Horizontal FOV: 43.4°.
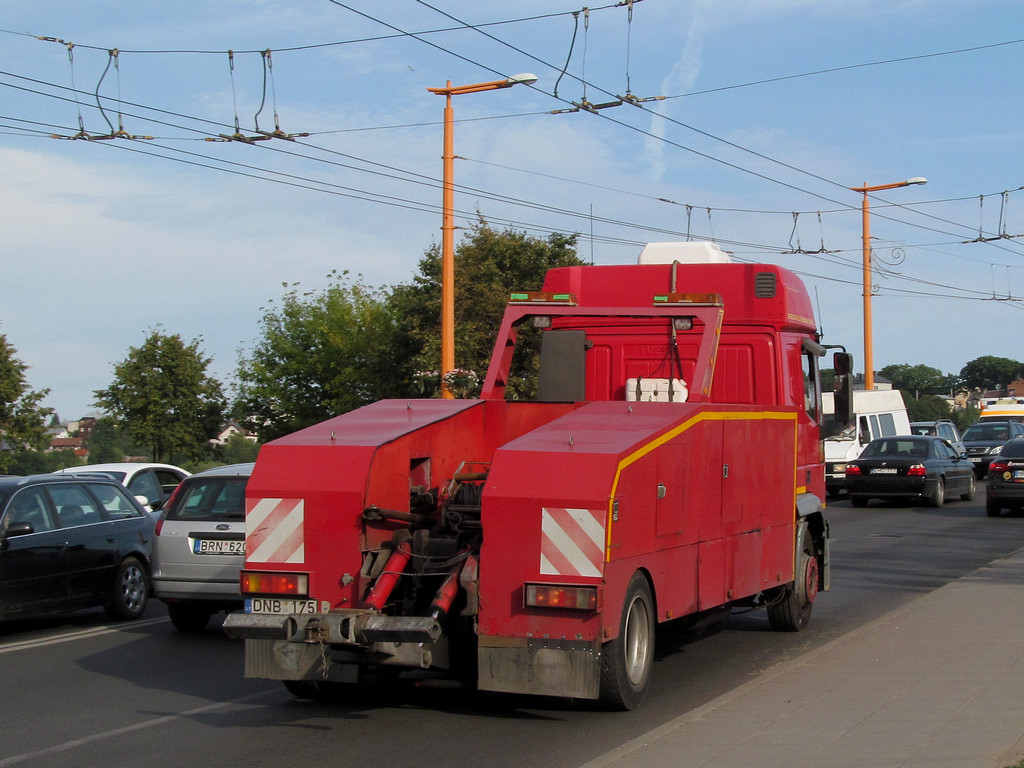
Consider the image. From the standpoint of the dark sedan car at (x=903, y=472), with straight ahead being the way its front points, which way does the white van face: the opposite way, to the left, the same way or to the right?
the opposite way

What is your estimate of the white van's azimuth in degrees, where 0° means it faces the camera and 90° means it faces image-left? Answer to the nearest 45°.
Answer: approximately 45°

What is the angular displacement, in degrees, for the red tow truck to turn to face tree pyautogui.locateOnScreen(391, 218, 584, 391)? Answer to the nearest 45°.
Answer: approximately 45° to its left

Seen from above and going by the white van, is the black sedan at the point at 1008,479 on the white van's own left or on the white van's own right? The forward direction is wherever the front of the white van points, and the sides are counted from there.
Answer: on the white van's own left

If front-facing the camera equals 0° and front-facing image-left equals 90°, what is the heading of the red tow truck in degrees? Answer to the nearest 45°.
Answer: approximately 225°

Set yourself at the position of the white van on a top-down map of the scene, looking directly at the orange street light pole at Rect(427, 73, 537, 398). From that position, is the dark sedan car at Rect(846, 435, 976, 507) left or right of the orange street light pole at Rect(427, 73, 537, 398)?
left

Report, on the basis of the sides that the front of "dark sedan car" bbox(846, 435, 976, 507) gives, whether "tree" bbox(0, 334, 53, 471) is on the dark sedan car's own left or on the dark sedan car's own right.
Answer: on the dark sedan car's own left

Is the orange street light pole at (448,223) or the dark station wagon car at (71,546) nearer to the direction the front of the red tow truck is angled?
the orange street light pole

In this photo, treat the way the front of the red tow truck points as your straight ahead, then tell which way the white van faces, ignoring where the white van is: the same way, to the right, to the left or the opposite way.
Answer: the opposite way
